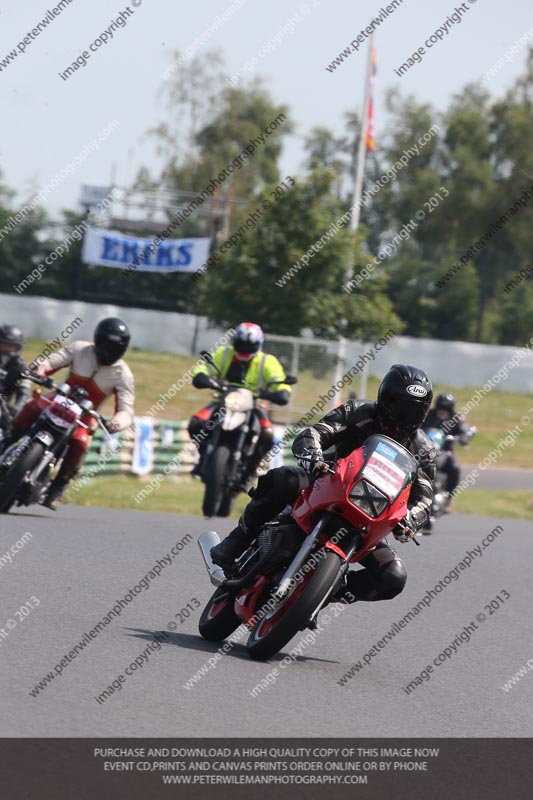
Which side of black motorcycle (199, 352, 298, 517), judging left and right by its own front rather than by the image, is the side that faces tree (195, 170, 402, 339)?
back

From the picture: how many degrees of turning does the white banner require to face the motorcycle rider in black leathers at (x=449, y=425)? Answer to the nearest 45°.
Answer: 0° — it already faces them

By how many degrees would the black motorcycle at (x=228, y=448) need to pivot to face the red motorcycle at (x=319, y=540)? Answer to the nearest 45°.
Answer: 0° — it already faces it

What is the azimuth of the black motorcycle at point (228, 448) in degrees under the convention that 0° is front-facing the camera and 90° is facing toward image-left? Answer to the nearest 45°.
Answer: approximately 0°

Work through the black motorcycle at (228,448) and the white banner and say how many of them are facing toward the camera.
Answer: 2

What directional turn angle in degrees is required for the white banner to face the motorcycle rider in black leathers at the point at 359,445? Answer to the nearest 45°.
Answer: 0° — it already faces them

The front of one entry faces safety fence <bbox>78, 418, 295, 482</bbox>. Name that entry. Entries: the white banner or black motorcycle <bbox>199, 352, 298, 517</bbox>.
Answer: the white banner
